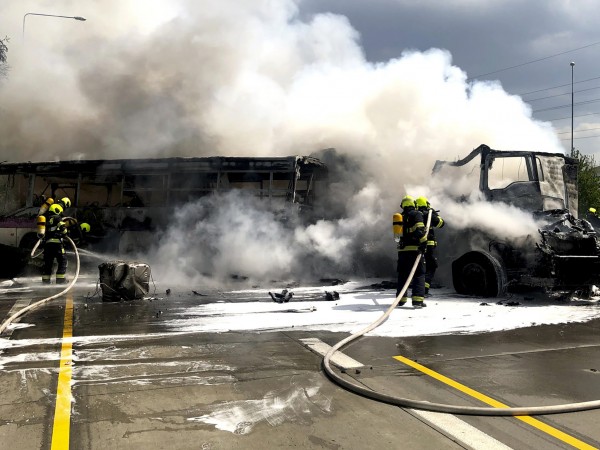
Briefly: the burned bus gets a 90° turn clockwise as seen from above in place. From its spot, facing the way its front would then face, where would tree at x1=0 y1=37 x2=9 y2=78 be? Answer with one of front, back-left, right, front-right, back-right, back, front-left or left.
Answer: back-right

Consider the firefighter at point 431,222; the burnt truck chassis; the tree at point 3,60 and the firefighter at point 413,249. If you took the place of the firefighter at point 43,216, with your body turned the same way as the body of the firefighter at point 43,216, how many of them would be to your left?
1

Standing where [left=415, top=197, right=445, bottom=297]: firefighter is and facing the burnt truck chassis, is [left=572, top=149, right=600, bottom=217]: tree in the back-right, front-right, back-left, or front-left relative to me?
front-left

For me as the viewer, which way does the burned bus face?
facing to the right of the viewer

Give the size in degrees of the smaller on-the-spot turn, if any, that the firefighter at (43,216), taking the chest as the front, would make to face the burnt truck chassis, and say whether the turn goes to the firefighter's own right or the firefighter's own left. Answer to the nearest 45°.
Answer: approximately 45° to the firefighter's own right

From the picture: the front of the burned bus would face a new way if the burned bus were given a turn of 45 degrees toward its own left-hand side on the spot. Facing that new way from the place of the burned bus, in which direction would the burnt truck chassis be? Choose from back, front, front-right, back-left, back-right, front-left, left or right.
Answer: right

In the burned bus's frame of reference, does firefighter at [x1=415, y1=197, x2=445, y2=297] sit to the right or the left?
on its right

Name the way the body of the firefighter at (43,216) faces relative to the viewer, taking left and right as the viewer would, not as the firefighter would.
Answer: facing to the right of the viewer
